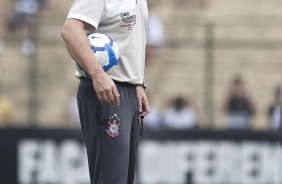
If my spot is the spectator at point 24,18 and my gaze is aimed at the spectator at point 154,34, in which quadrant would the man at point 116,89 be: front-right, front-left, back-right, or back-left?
front-right

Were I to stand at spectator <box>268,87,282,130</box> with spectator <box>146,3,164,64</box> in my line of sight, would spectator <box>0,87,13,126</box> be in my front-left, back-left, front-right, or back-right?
front-left

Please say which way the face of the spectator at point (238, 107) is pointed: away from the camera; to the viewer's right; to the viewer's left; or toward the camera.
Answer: toward the camera

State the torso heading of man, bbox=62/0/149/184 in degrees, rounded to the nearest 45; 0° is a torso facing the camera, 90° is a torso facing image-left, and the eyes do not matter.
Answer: approximately 315°

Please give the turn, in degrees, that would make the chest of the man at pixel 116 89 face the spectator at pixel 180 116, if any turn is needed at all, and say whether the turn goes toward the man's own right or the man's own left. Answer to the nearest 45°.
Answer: approximately 135° to the man's own left

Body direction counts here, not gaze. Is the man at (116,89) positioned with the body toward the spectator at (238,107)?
no

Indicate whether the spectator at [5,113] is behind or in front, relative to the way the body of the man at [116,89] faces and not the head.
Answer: behind
